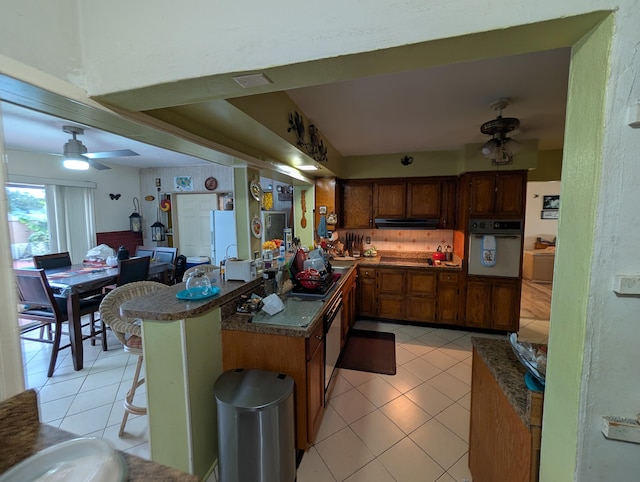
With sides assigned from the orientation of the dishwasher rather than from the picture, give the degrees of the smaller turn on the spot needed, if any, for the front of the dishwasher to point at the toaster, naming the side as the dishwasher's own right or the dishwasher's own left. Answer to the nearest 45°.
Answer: approximately 180°

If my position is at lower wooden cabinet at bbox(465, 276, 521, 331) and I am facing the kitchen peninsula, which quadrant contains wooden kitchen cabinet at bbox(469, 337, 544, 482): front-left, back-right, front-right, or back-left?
front-left

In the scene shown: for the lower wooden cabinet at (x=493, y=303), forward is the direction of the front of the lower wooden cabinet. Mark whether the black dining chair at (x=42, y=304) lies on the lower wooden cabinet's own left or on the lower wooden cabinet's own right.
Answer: on the lower wooden cabinet's own right

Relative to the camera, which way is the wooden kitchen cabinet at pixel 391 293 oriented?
toward the camera

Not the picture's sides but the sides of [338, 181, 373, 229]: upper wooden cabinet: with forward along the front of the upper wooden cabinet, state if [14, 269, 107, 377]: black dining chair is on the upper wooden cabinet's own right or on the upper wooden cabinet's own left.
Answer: on the upper wooden cabinet's own right

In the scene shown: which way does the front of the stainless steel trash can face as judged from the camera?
facing the viewer

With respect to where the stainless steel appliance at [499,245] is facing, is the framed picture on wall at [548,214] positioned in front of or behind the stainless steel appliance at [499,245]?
behind

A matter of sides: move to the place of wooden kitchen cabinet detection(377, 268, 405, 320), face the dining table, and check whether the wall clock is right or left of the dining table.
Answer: right

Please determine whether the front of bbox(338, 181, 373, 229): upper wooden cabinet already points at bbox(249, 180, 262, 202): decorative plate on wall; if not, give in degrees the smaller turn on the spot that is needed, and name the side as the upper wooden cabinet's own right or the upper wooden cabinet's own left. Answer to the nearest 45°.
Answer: approximately 45° to the upper wooden cabinet's own right

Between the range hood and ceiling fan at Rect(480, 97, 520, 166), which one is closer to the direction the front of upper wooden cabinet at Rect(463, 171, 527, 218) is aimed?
the ceiling fan

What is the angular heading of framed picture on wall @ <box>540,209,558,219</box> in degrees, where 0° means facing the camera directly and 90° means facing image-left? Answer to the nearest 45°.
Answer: approximately 0°

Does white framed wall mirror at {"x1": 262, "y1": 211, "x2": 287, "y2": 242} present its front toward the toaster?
yes

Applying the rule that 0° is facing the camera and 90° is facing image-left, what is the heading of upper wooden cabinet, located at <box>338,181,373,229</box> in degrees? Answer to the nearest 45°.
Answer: approximately 0°

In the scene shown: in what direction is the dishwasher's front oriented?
to the viewer's right

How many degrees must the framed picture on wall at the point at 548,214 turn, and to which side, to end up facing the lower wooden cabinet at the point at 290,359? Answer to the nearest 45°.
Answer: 0° — it already faces it
